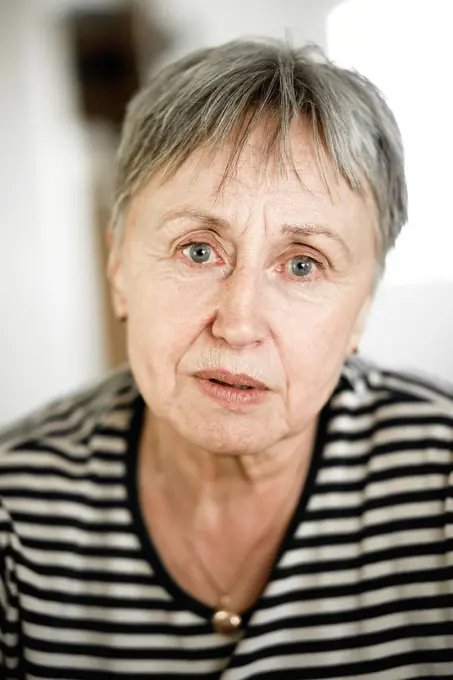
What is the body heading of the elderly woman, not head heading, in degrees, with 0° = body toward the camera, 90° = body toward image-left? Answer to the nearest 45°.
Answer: approximately 0°
